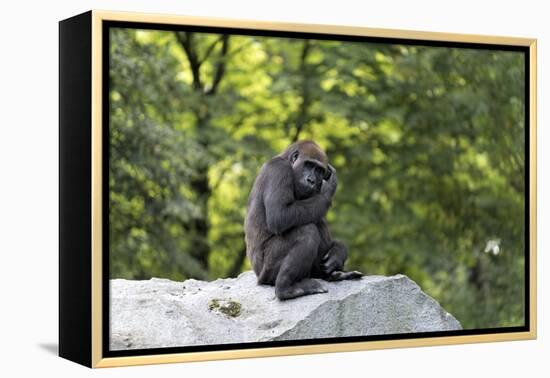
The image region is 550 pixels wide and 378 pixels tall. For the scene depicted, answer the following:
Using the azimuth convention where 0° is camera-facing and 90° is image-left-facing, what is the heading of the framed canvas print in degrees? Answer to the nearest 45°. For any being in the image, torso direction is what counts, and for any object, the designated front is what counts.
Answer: approximately 315°
